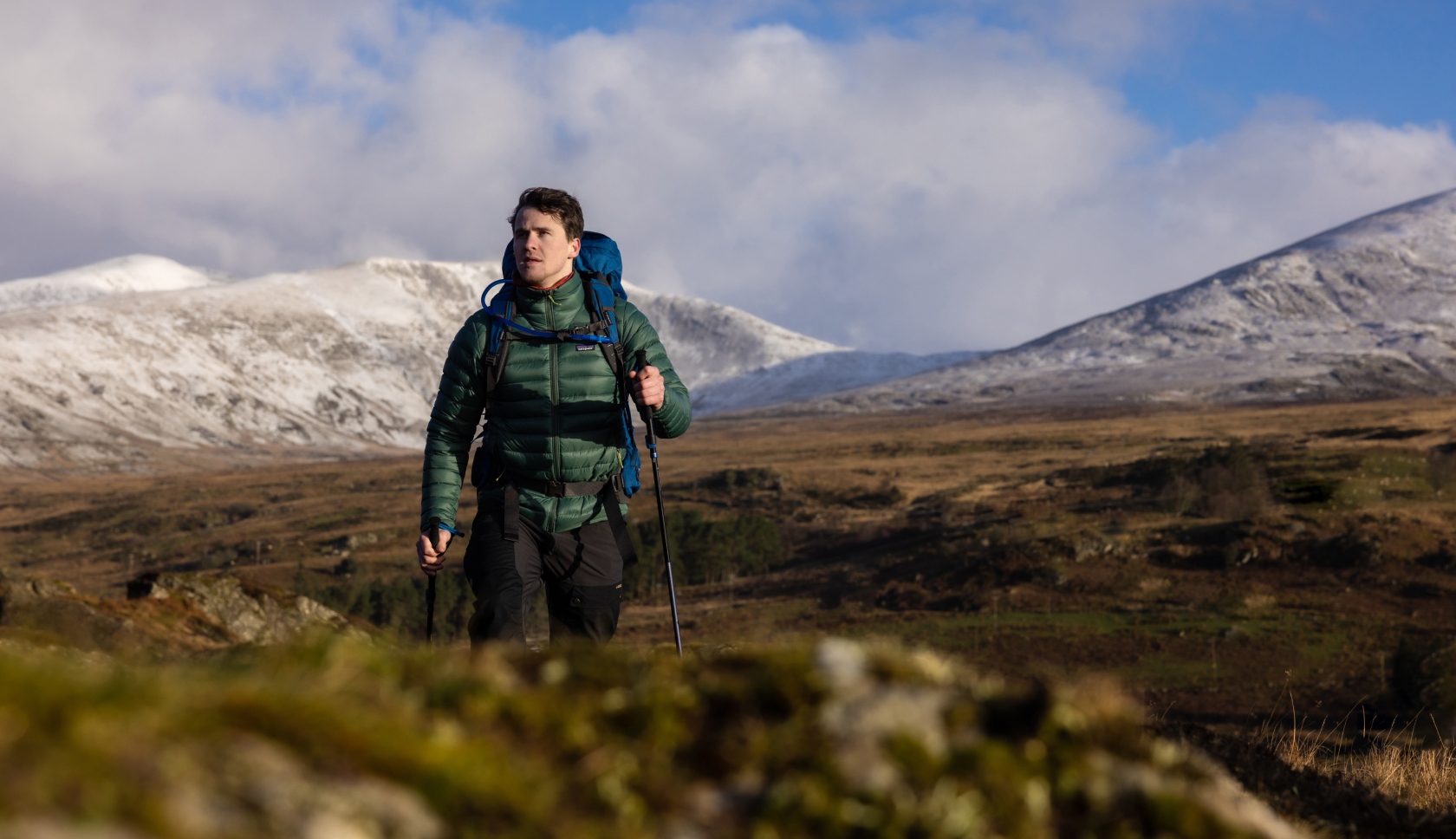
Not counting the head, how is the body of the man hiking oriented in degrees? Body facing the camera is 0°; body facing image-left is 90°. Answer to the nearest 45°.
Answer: approximately 0°

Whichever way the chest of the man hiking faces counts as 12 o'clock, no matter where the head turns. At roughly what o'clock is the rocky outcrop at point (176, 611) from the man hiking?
The rocky outcrop is roughly at 5 o'clock from the man hiking.

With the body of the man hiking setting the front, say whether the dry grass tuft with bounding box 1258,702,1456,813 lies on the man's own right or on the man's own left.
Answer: on the man's own left

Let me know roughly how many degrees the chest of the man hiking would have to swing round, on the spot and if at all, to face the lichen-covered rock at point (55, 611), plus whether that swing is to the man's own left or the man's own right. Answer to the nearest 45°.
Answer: approximately 135° to the man's own right

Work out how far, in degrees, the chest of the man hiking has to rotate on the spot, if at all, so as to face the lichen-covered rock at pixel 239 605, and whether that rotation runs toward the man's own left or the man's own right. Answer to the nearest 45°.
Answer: approximately 135° to the man's own right
